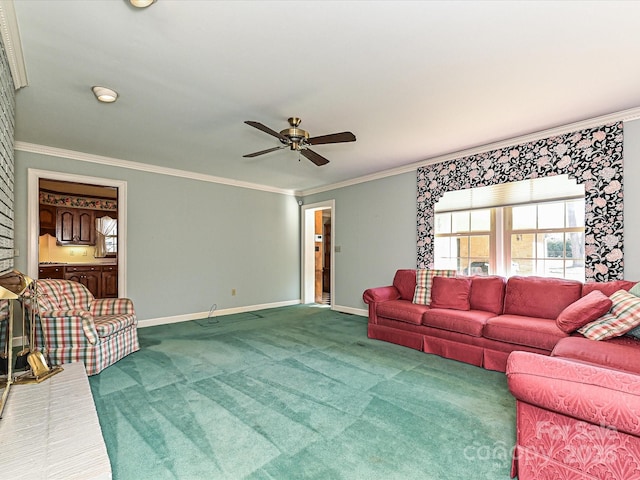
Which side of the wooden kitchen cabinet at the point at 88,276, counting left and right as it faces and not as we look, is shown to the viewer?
front

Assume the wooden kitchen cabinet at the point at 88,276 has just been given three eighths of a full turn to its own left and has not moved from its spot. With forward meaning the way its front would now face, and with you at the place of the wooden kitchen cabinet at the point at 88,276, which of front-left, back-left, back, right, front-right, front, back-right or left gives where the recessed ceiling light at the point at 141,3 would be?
back-right

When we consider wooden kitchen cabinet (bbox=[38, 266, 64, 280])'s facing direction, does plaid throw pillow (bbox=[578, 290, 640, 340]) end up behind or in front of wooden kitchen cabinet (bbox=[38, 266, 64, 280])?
in front

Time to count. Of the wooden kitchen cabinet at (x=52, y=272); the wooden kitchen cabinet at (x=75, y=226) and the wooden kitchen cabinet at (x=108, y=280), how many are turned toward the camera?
3

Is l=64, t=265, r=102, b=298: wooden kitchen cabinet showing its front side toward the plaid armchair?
yes

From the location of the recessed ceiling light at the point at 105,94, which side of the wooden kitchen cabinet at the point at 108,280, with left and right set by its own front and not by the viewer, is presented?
front

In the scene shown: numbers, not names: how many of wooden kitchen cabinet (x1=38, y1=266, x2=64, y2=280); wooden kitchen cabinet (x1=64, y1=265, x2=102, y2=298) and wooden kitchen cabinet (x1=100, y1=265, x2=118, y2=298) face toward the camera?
3

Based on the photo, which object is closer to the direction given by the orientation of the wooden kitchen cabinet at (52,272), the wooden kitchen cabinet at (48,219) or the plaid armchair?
the plaid armchair

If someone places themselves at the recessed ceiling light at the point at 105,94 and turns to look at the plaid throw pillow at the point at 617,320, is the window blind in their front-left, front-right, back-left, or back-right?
front-left

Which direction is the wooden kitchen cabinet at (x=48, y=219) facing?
toward the camera

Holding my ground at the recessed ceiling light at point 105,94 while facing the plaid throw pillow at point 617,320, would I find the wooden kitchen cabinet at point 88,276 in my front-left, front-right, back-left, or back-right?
back-left

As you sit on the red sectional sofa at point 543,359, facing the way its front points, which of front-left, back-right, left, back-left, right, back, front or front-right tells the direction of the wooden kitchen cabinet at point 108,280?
front-right

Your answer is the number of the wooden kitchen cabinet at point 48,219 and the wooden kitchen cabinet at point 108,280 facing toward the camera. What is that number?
2

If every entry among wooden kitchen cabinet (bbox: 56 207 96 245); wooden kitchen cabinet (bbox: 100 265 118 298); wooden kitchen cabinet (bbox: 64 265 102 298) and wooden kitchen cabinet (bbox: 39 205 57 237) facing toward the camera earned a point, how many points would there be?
4

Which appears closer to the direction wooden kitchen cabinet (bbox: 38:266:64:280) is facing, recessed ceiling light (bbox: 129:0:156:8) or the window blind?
the recessed ceiling light

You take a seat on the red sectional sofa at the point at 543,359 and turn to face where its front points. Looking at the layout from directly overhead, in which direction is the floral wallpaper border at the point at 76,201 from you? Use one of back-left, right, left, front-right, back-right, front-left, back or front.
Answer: front-right

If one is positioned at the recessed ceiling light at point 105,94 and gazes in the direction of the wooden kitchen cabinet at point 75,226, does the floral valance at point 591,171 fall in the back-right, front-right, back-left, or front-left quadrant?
back-right
